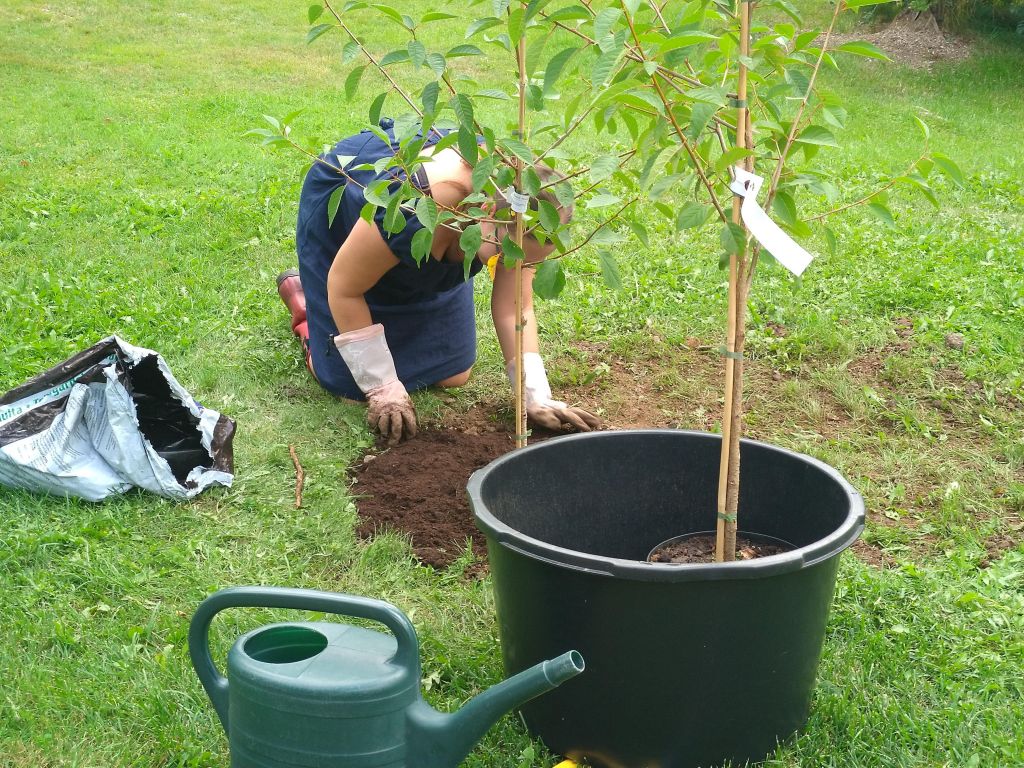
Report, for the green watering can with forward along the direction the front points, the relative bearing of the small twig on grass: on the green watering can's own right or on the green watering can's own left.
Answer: on the green watering can's own left

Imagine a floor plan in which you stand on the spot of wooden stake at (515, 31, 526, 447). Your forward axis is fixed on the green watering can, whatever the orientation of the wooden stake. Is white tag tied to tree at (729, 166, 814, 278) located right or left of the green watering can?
left

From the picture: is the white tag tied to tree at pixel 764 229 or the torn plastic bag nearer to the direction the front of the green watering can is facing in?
the white tag tied to tree

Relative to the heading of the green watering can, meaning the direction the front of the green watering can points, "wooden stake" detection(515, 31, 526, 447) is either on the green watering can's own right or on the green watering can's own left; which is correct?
on the green watering can's own left

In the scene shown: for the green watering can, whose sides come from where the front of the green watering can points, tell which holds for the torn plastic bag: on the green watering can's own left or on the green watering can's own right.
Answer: on the green watering can's own left

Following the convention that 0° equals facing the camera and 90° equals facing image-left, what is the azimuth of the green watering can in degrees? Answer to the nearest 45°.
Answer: approximately 270°
